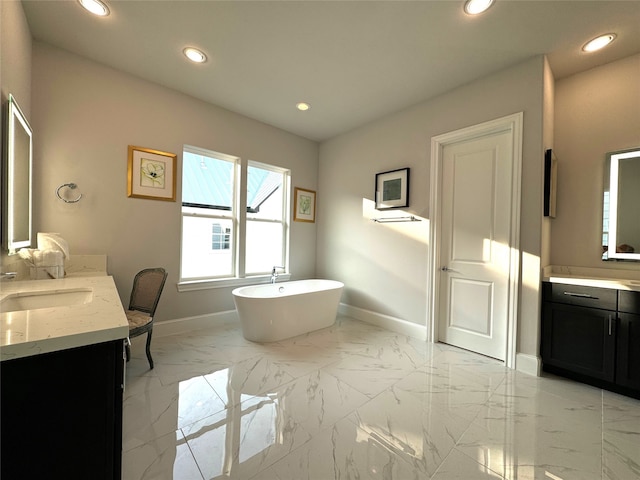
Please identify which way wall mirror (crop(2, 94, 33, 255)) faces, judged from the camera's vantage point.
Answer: facing to the right of the viewer

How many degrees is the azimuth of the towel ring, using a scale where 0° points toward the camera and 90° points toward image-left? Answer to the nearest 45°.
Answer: approximately 0°

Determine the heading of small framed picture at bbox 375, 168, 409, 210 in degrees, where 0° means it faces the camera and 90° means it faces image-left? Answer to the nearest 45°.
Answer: approximately 45°

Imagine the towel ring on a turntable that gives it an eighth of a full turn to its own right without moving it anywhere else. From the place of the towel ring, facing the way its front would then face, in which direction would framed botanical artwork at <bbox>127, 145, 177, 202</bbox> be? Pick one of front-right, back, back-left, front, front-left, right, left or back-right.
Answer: back-left

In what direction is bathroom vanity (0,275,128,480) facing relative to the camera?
to the viewer's right

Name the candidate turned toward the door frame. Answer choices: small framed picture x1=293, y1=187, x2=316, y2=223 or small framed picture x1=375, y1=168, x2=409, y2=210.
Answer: small framed picture x1=293, y1=187, x2=316, y2=223

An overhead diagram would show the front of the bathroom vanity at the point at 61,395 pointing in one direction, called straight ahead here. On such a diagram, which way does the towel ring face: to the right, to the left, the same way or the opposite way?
to the right

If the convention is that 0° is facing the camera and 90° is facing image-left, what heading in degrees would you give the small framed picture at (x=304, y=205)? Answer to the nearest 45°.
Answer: approximately 315°

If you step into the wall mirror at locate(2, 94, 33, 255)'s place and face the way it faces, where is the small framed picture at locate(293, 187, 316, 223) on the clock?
The small framed picture is roughly at 12 o'clock from the wall mirror.

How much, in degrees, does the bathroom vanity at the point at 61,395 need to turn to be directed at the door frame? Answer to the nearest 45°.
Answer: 0° — it already faces it

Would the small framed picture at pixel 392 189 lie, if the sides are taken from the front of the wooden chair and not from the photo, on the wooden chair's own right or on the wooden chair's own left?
on the wooden chair's own left

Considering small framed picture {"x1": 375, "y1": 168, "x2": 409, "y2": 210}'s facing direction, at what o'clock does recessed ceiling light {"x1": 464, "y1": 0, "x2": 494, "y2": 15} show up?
The recessed ceiling light is roughly at 10 o'clock from the small framed picture.
